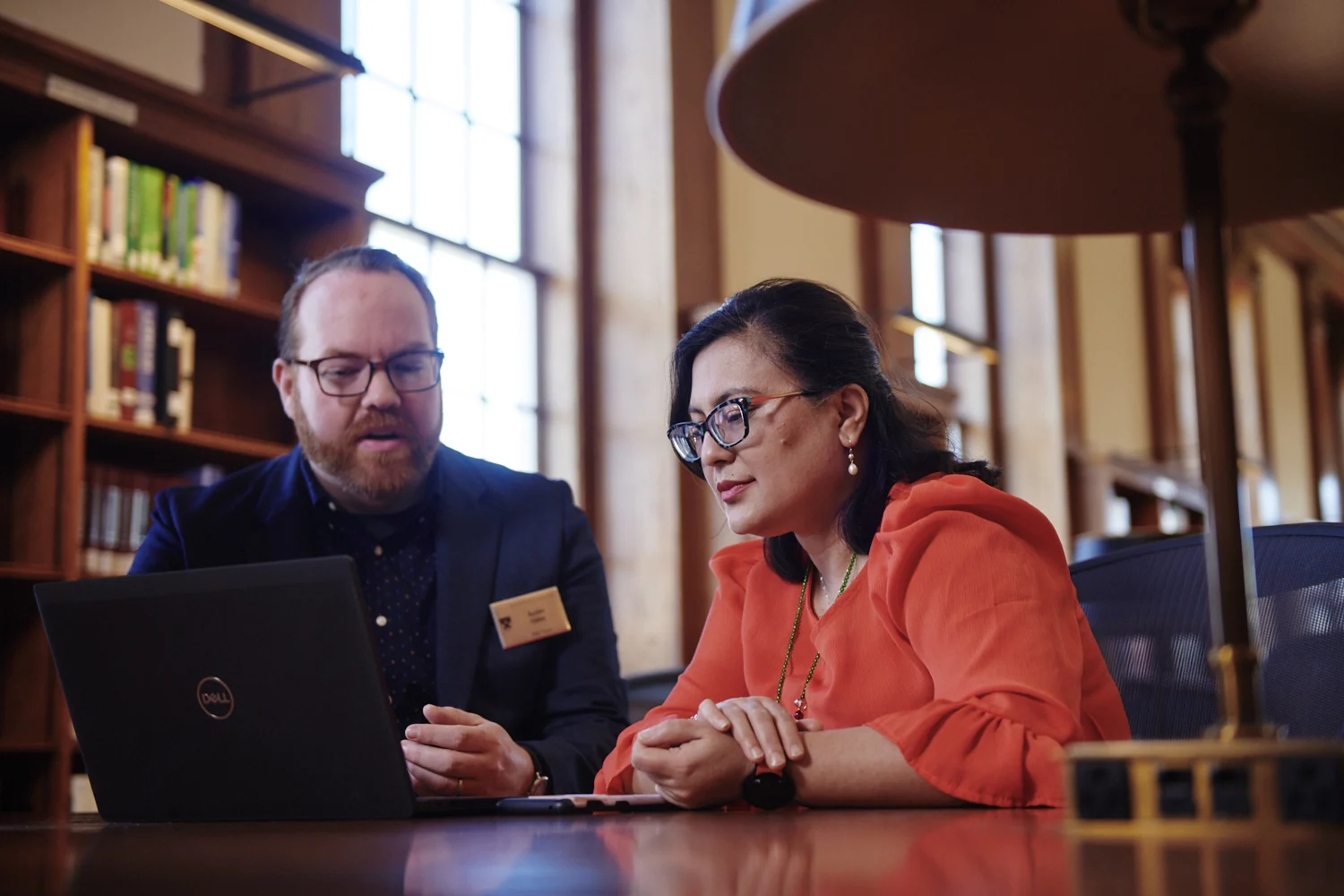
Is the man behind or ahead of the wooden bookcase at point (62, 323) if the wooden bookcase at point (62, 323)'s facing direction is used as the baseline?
ahead

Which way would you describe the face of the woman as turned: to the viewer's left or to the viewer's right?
to the viewer's left

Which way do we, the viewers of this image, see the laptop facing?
facing away from the viewer and to the right of the viewer

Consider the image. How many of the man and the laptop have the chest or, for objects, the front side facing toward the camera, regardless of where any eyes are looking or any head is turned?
1

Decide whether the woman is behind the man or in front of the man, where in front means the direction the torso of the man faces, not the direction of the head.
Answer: in front

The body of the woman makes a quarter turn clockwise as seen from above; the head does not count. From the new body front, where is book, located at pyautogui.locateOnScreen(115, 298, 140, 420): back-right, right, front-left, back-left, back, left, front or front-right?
front

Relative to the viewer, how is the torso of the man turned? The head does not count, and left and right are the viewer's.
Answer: facing the viewer

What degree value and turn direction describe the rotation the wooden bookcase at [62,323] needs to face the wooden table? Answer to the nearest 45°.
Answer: approximately 45° to its right

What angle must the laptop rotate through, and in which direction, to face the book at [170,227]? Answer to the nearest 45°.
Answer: approximately 45° to its left

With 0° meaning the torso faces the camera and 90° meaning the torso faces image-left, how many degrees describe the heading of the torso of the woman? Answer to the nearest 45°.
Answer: approximately 45°

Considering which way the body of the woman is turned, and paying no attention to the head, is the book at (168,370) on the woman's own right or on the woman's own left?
on the woman's own right

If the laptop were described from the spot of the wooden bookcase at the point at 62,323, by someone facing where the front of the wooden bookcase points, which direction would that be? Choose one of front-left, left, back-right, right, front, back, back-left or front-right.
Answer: front-right

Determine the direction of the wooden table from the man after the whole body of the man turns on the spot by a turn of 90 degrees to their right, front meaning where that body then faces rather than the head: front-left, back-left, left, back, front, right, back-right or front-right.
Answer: left

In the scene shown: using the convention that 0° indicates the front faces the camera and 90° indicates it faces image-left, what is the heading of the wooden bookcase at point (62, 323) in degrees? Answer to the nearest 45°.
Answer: approximately 315°

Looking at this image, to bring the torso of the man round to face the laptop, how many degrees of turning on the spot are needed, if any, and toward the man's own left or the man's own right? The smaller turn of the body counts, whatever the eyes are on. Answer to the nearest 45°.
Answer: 0° — they already face it
